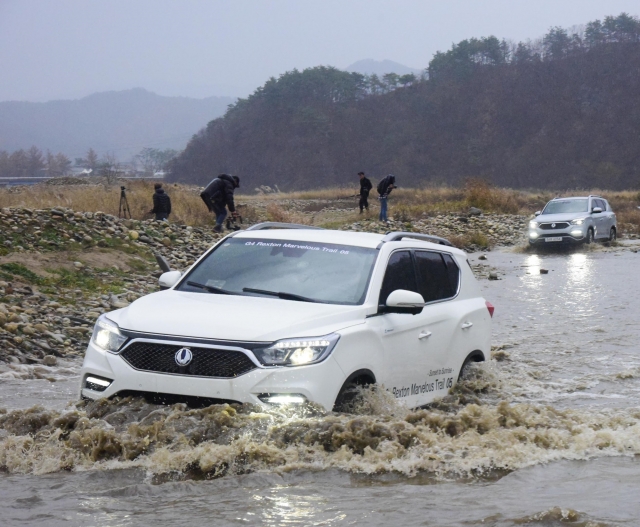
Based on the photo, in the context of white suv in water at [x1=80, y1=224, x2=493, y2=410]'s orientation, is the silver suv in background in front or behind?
behind

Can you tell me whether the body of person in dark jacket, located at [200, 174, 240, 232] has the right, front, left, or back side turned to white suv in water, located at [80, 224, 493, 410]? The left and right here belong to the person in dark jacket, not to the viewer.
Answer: right

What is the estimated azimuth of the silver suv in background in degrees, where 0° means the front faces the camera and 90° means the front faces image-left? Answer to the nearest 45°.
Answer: approximately 45°

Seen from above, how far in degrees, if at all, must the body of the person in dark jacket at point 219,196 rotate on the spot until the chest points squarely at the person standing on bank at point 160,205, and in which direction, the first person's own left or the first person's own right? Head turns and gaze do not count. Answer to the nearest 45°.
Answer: approximately 180°

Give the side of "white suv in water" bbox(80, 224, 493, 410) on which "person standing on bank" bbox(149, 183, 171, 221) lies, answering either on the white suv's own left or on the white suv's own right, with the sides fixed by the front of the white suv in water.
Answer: on the white suv's own right

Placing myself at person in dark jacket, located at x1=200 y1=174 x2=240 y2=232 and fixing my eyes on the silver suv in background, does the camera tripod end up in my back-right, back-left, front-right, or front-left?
back-left

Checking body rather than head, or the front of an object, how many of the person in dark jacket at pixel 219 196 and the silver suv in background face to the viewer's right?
1

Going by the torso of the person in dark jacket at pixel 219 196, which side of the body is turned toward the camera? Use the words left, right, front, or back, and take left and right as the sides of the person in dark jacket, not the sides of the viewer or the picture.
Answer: right
